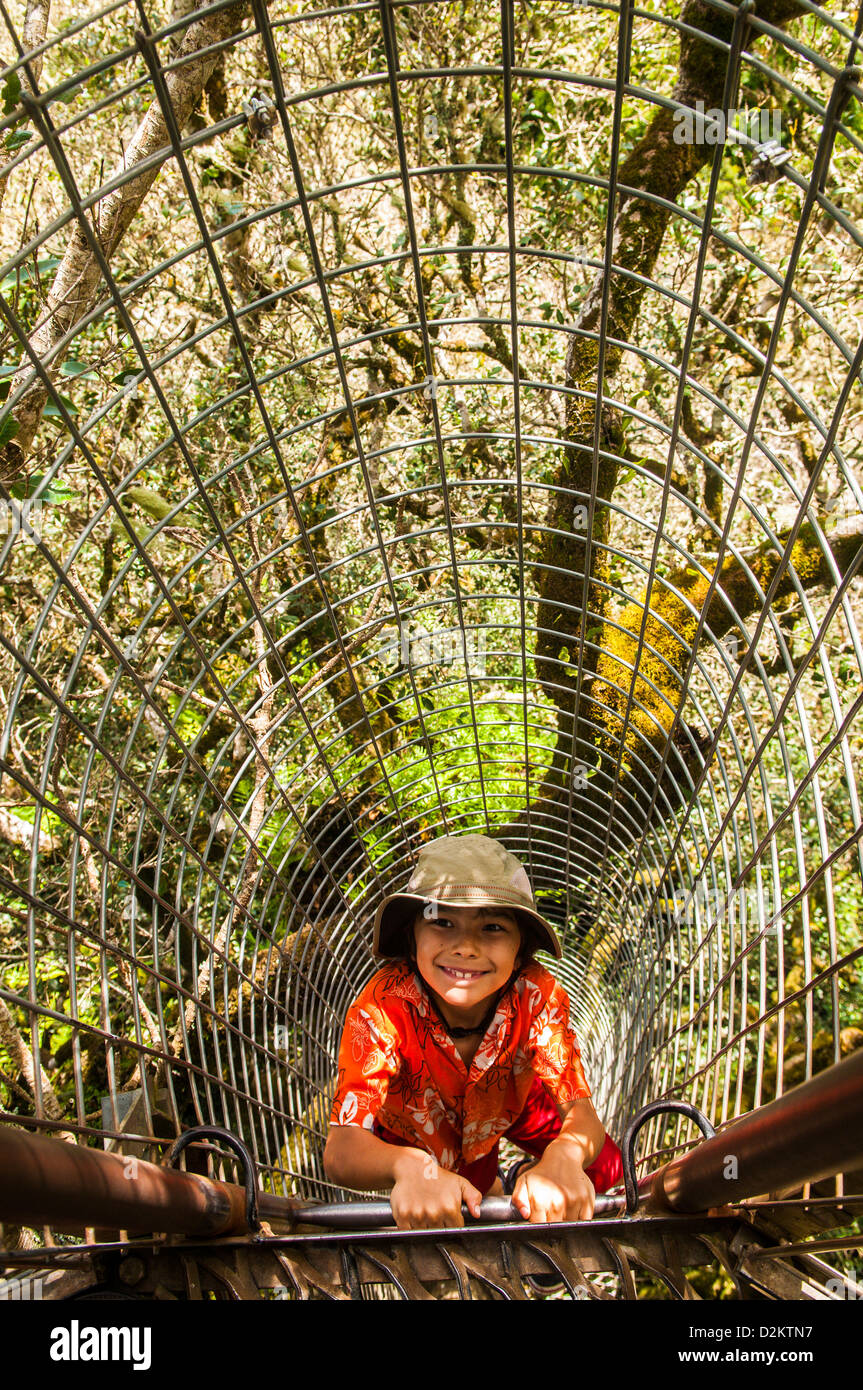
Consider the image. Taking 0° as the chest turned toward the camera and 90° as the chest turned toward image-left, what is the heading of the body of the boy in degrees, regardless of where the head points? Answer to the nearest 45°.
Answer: approximately 0°

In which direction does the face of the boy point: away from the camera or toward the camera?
toward the camera
